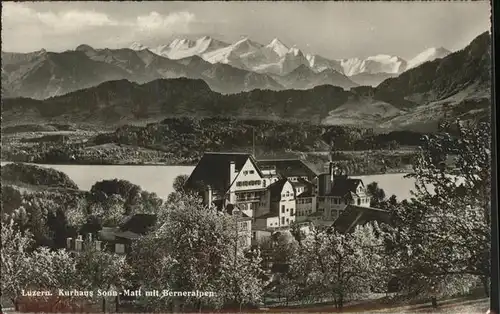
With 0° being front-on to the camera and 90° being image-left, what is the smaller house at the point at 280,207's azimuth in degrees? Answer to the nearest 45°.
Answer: approximately 315°
